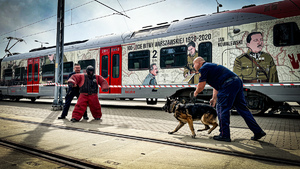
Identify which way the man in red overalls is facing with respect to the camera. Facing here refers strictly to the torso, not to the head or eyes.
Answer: toward the camera

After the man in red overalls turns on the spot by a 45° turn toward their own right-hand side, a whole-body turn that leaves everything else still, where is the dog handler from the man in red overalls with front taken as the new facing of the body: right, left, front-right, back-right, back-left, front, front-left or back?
left

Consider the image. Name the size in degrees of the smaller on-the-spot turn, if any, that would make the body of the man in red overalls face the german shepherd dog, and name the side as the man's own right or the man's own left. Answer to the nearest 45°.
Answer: approximately 45° to the man's own left

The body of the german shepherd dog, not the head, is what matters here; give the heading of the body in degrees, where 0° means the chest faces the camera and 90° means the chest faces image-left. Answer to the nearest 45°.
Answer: approximately 90°

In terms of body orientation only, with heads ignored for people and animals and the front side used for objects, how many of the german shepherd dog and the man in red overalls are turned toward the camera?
1

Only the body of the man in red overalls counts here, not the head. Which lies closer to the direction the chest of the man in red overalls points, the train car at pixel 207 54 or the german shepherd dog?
the german shepherd dog

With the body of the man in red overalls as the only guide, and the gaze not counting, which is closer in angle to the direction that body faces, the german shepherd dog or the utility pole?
the german shepherd dog

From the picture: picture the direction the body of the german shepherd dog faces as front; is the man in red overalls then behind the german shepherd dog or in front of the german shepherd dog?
in front

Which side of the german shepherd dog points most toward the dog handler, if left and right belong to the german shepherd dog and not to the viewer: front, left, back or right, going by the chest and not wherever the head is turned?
back

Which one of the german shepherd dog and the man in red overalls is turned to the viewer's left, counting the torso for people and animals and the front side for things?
the german shepherd dog

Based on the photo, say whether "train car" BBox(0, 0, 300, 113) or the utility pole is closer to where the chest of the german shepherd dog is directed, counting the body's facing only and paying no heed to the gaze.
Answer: the utility pole
